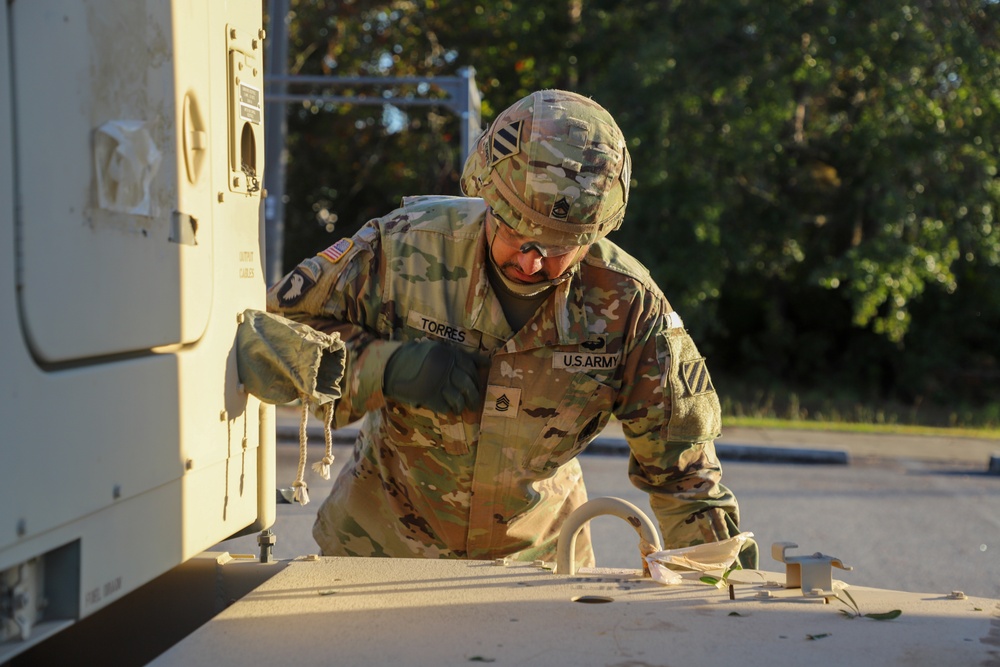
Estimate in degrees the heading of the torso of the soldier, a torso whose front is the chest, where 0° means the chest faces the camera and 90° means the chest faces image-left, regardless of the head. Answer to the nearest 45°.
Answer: approximately 0°
